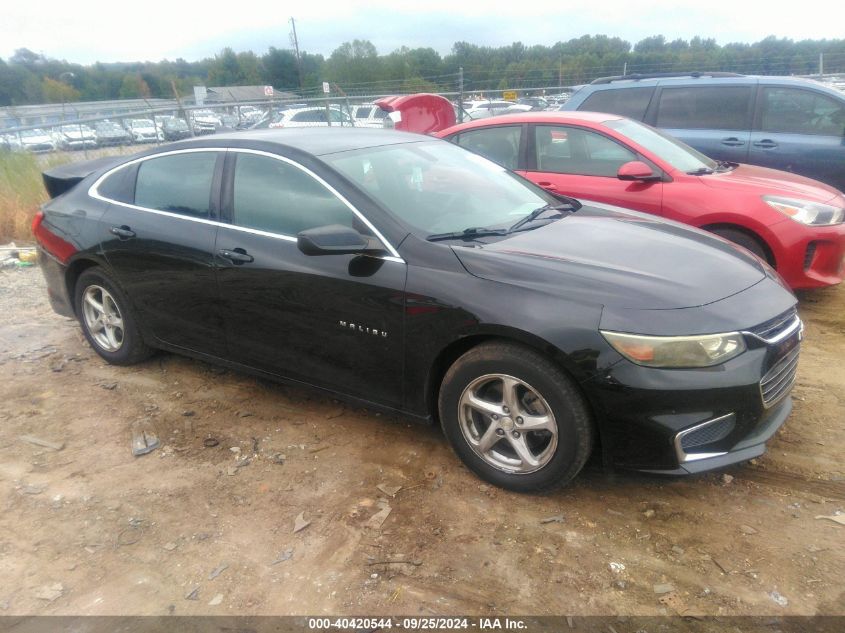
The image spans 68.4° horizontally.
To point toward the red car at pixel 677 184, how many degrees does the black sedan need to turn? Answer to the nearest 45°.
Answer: approximately 90° to its left

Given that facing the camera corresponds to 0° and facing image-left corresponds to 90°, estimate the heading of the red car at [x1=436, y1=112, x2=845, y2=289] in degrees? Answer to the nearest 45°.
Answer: approximately 315°

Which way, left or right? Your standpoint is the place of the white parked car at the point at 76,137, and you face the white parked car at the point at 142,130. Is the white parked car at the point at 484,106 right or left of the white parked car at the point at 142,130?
left

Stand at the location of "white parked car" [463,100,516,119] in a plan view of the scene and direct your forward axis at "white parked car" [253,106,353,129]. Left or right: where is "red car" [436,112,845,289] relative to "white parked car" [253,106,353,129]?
left

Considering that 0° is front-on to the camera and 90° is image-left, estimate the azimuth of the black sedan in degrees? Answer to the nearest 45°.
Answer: approximately 315°

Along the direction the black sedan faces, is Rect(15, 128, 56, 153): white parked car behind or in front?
behind

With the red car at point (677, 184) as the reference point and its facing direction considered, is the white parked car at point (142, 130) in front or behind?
behind

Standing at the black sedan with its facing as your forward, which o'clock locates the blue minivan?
The blue minivan is roughly at 9 o'clock from the black sedan.

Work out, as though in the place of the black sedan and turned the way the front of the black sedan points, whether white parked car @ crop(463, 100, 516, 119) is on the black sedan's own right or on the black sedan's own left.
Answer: on the black sedan's own left
